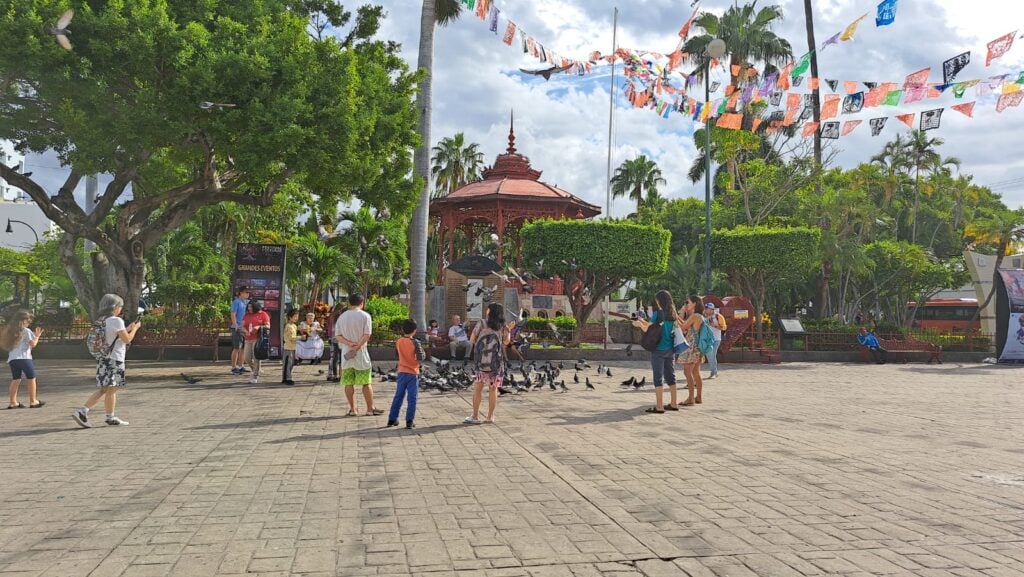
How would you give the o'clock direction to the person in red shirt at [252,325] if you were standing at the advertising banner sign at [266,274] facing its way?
The person in red shirt is roughly at 12 o'clock from the advertising banner sign.

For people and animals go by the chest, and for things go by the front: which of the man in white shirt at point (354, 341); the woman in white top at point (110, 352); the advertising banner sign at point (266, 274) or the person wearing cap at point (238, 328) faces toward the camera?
the advertising banner sign

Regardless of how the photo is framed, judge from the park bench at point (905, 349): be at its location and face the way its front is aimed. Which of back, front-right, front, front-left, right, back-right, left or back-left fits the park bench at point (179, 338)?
front-right

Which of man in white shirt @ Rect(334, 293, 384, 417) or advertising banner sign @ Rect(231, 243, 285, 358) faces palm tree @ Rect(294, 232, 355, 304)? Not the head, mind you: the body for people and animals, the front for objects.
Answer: the man in white shirt

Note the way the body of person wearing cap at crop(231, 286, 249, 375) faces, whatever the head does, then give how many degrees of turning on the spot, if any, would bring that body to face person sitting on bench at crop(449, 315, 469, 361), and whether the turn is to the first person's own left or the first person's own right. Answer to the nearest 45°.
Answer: approximately 45° to the first person's own left

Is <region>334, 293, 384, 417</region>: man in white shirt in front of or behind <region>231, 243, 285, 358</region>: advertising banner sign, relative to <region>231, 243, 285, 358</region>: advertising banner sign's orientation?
in front

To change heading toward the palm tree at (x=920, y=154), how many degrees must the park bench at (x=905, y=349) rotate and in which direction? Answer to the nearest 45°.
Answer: approximately 180°
